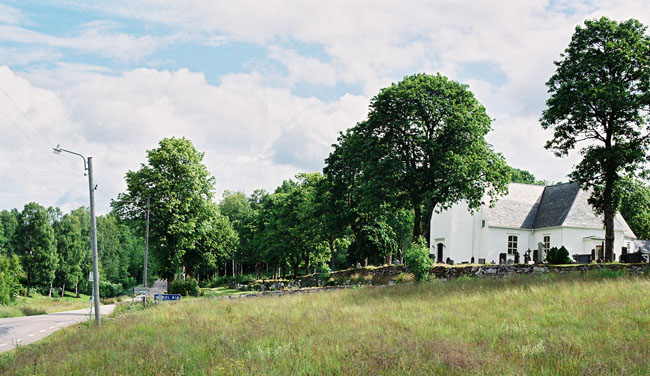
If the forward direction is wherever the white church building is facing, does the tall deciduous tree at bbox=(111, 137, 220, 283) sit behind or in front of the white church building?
in front

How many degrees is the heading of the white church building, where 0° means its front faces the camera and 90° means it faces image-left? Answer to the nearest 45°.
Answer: approximately 45°

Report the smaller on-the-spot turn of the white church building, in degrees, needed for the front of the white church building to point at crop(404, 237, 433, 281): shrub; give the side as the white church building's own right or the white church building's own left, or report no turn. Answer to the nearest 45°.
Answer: approximately 45° to the white church building's own left
